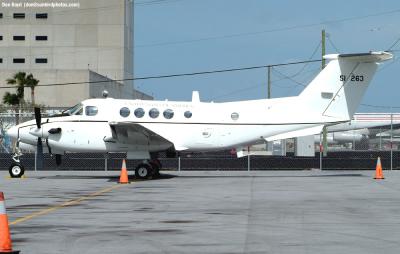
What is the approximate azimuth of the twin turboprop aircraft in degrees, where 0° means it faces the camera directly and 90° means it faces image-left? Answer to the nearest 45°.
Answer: approximately 90°

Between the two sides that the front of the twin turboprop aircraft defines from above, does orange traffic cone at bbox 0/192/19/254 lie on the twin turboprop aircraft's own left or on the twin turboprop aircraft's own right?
on the twin turboprop aircraft's own left
